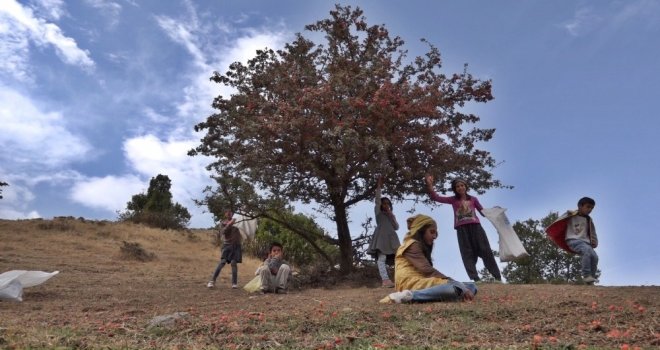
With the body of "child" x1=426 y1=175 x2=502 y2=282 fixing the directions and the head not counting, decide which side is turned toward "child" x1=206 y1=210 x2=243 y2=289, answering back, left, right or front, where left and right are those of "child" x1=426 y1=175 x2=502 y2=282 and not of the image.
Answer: right

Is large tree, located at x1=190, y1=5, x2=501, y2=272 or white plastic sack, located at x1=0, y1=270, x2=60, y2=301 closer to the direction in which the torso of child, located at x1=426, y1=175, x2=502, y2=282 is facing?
the white plastic sack

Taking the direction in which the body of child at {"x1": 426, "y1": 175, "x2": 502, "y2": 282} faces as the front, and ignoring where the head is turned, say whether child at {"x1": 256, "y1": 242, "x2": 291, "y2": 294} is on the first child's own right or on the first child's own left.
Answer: on the first child's own right

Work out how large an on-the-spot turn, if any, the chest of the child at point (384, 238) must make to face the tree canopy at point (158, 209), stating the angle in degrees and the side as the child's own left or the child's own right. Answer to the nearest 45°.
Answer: approximately 135° to the child's own right

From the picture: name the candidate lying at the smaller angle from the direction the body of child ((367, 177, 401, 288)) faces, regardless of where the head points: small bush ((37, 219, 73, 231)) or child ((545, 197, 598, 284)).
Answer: the child

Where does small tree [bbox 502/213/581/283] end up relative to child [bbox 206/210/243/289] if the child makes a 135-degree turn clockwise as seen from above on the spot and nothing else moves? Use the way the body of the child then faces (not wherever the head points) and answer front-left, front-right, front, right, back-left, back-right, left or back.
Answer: right

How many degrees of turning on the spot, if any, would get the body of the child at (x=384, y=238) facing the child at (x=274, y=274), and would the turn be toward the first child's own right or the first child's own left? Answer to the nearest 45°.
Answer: approximately 90° to the first child's own right

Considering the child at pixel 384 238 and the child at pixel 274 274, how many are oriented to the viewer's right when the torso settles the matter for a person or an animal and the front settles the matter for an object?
0

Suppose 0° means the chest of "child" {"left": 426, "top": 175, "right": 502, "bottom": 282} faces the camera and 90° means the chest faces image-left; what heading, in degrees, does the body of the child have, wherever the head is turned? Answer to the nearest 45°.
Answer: approximately 0°
